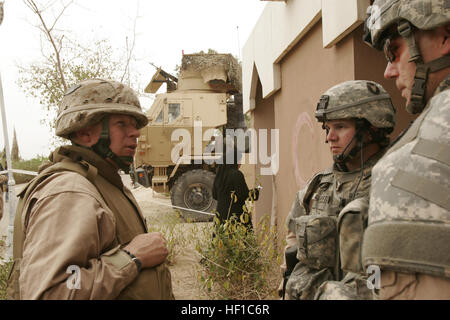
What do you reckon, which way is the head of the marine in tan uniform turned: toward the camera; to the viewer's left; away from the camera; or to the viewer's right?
to the viewer's right

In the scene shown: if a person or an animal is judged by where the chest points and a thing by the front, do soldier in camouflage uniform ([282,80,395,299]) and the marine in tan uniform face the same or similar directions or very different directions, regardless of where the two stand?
very different directions

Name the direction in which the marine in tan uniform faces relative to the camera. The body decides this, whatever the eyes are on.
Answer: to the viewer's right

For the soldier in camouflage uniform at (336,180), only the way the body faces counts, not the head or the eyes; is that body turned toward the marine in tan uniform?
yes

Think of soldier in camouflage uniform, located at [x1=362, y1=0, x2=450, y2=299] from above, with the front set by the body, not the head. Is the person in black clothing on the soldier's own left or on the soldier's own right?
on the soldier's own right

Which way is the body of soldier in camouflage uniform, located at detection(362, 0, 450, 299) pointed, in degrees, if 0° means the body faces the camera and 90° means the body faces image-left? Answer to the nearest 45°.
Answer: approximately 90°

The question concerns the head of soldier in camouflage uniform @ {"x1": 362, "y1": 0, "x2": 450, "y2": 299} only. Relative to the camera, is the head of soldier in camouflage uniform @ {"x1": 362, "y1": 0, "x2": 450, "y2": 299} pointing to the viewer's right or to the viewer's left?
to the viewer's left
